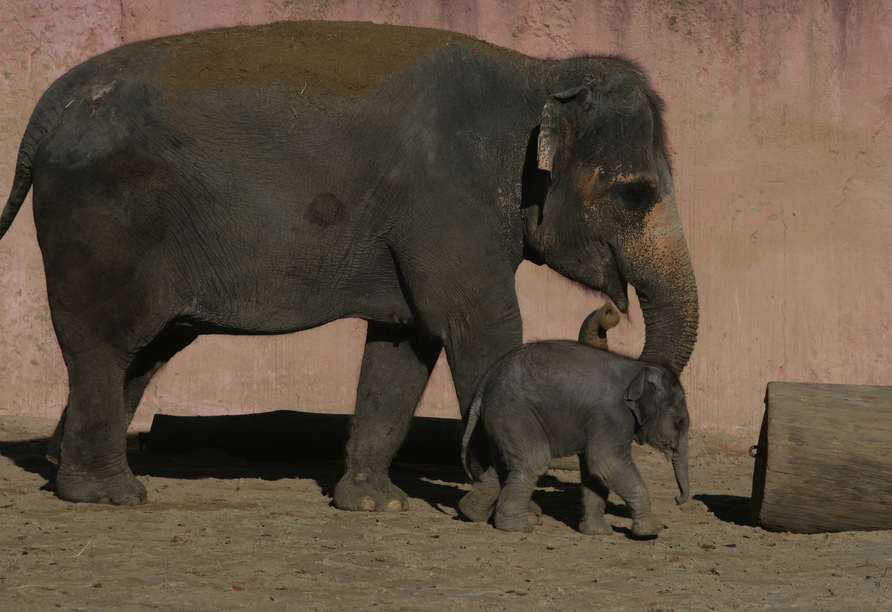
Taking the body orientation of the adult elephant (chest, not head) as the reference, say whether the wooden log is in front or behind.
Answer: in front

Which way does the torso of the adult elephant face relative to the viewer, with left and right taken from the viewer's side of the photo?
facing to the right of the viewer

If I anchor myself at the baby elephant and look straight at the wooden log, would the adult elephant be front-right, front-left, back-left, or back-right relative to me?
back-left

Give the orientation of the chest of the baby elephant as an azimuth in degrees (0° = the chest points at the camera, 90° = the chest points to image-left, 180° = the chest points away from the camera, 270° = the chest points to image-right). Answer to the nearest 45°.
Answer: approximately 270°

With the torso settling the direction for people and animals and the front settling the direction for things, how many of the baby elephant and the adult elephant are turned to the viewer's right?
2

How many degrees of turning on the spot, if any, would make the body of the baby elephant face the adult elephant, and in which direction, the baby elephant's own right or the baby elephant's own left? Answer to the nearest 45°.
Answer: approximately 180°

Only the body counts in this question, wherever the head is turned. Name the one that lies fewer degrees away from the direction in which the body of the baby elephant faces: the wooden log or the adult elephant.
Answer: the wooden log

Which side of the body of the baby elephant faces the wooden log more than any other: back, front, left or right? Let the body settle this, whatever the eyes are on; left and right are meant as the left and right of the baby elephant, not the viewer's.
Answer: front
